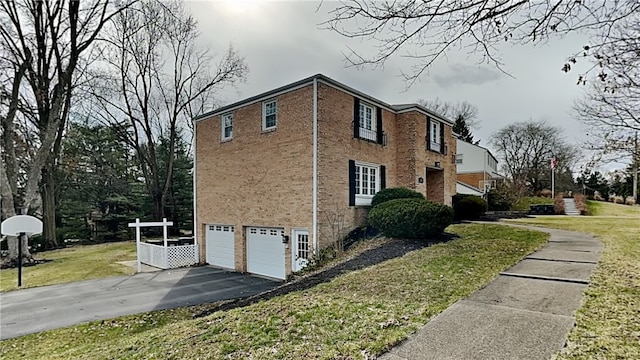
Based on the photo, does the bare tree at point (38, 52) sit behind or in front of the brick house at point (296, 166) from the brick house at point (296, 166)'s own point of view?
behind

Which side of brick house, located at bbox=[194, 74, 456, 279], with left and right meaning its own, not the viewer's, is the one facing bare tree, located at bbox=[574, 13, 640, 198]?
left

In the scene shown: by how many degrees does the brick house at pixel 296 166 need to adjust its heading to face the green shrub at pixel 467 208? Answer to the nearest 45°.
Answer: approximately 90° to its left

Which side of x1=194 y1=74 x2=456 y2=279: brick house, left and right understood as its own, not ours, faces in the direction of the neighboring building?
left

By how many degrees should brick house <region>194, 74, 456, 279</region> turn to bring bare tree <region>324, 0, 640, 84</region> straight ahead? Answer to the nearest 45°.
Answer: approximately 45° to its right

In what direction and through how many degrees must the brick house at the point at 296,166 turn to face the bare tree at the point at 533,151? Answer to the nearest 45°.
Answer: approximately 90° to its left

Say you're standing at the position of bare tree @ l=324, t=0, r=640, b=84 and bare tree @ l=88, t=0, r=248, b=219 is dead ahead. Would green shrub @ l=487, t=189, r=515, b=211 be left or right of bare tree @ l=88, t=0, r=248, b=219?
right

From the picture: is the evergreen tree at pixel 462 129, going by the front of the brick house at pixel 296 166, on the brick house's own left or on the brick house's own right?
on the brick house's own left

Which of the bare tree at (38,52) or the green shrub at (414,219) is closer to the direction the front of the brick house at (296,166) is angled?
the green shrub

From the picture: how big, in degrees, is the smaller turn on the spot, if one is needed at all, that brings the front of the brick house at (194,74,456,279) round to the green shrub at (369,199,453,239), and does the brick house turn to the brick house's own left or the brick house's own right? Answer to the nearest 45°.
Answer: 0° — it already faces it

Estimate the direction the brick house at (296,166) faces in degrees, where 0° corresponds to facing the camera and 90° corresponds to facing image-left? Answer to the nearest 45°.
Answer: approximately 315°
